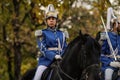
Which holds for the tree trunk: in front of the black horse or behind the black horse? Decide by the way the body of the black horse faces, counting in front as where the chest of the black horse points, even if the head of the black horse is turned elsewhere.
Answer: behind
